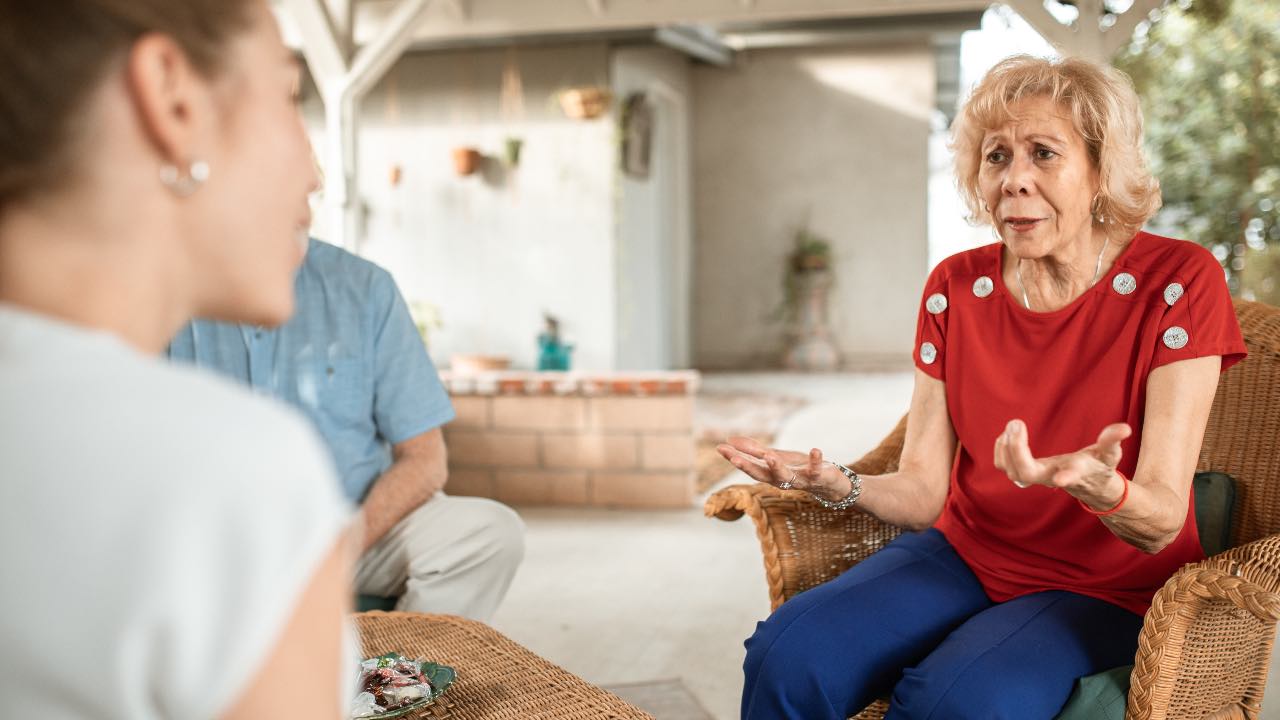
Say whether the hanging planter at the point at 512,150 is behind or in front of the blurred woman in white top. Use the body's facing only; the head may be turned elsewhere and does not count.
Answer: in front

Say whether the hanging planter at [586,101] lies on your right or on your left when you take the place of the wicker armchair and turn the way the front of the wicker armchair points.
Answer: on your right

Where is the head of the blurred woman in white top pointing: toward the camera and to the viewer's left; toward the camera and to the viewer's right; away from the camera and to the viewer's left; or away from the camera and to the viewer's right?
away from the camera and to the viewer's right

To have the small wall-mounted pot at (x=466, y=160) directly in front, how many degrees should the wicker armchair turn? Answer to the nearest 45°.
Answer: approximately 90° to its right

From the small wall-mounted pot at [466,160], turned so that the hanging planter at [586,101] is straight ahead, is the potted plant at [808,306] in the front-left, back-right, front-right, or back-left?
front-left

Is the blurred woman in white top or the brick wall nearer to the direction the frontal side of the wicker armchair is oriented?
the blurred woman in white top

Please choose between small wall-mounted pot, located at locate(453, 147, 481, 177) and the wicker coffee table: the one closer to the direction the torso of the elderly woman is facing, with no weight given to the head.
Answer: the wicker coffee table

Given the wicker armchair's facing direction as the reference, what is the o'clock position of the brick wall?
The brick wall is roughly at 3 o'clock from the wicker armchair.

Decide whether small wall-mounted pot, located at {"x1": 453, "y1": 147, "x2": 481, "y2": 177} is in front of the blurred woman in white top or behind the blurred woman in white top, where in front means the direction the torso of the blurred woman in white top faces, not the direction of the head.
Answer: in front

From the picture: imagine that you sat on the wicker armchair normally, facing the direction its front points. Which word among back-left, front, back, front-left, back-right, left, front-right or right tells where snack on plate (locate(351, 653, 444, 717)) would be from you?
front

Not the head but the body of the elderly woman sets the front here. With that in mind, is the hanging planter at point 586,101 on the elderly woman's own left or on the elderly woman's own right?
on the elderly woman's own right

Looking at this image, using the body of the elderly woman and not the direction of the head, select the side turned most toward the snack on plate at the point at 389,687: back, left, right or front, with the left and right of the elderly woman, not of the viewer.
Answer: front

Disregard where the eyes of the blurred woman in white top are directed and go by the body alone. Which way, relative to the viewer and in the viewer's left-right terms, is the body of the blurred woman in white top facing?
facing away from the viewer and to the right of the viewer

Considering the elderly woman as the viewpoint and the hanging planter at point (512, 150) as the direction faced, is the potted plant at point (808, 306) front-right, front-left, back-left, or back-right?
front-right

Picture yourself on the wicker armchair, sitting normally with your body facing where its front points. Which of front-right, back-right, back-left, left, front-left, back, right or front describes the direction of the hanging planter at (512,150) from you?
right

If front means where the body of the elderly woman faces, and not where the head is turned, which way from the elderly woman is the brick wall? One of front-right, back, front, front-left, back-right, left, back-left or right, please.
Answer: right

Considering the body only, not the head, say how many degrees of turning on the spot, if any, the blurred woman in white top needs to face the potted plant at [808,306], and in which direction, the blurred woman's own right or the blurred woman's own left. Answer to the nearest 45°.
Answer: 0° — they already face it

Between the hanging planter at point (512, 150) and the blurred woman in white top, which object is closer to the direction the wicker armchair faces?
the blurred woman in white top

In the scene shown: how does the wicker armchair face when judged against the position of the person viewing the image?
facing the viewer and to the left of the viewer

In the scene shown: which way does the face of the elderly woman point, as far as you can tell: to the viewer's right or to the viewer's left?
to the viewer's left
